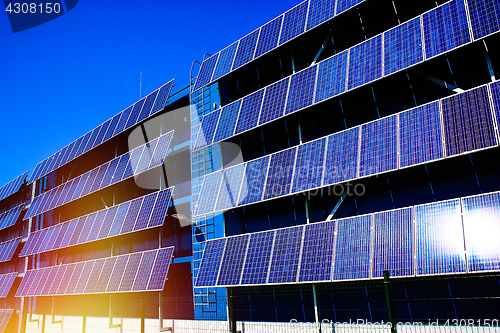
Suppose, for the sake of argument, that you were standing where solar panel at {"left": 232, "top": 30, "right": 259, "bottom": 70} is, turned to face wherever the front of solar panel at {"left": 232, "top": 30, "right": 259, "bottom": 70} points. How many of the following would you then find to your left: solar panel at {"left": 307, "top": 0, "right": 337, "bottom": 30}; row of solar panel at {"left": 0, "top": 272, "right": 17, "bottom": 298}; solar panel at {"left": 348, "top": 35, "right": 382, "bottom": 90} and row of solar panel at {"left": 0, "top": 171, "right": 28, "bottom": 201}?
2

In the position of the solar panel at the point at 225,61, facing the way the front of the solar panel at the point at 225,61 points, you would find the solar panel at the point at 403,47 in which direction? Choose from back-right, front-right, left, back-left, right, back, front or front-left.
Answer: left

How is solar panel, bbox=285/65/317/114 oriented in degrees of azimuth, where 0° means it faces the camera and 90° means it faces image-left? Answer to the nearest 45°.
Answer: approximately 45°

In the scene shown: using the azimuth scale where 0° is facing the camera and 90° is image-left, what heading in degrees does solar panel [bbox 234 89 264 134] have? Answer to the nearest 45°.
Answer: approximately 45°

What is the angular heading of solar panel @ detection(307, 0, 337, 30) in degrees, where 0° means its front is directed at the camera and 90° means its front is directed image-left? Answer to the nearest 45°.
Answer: approximately 45°

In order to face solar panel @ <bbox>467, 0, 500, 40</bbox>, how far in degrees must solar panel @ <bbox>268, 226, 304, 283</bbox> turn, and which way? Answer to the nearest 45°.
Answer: approximately 90° to its left

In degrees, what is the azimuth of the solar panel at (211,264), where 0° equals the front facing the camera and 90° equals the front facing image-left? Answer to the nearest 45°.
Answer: approximately 45°
